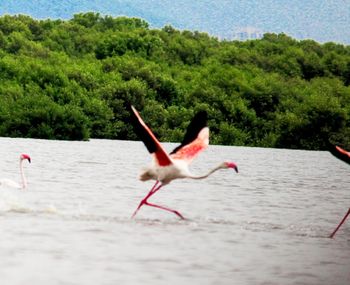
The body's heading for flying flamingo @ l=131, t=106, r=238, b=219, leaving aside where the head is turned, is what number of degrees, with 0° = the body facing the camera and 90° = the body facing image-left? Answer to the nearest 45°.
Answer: approximately 270°
